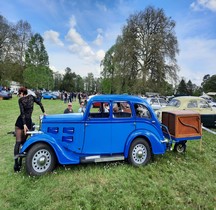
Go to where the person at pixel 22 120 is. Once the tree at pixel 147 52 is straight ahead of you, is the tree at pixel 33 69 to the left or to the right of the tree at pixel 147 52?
left

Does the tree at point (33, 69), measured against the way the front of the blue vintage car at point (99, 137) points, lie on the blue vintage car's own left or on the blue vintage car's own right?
on the blue vintage car's own right

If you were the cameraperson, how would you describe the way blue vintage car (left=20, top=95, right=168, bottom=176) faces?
facing to the left of the viewer

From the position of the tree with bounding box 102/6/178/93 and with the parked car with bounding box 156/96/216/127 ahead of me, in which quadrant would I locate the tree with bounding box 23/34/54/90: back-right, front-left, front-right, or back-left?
back-right

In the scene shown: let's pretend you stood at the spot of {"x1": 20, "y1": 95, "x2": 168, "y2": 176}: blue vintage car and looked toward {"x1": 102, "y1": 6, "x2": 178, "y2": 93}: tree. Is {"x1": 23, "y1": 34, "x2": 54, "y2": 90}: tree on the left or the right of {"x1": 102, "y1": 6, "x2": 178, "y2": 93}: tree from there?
left
